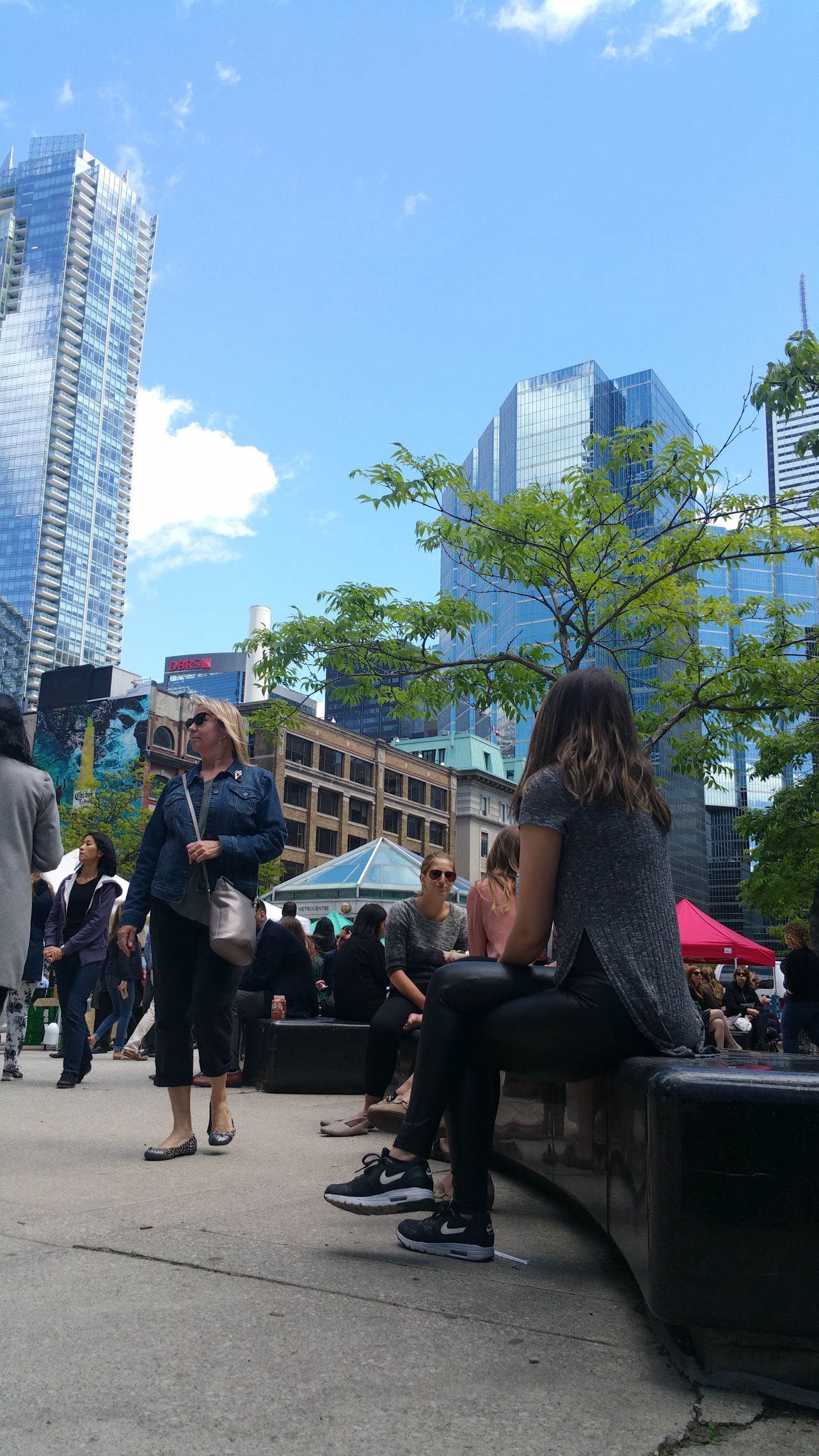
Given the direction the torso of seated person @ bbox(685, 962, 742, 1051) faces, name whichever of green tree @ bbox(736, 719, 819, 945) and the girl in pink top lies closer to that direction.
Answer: the girl in pink top

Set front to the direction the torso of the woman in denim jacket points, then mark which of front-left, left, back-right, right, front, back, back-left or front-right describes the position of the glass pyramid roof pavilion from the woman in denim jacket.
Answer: back-right

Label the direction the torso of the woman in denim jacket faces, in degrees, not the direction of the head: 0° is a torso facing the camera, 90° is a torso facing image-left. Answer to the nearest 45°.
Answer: approximately 45°

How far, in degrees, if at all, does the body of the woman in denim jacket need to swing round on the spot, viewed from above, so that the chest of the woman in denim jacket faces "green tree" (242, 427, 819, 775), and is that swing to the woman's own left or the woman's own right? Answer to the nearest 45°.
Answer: approximately 180°

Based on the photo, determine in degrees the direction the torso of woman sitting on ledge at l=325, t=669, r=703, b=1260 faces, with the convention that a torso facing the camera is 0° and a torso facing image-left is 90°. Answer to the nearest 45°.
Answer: approximately 135°

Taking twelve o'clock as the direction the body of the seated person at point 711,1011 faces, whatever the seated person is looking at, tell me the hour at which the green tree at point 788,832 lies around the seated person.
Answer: The green tree is roughly at 8 o'clock from the seated person.

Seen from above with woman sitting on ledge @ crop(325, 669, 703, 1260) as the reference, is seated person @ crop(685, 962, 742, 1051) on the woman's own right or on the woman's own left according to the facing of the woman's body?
on the woman's own right

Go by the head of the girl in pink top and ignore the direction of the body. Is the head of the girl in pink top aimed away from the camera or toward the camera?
away from the camera
